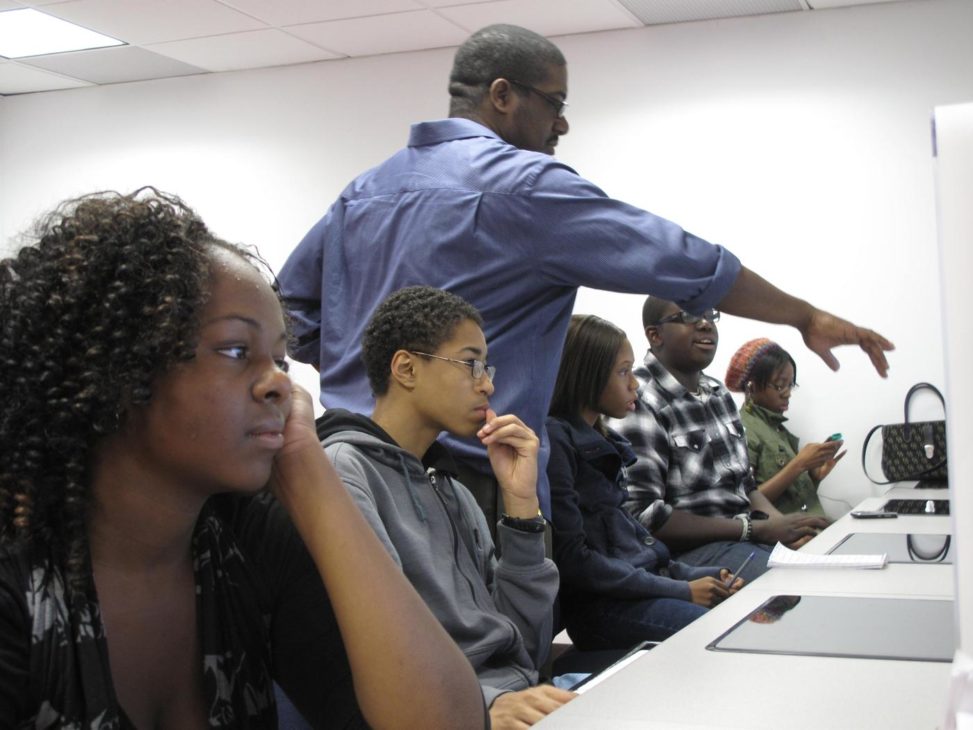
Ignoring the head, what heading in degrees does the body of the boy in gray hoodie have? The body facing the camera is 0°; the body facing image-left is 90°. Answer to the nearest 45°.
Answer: approximately 315°

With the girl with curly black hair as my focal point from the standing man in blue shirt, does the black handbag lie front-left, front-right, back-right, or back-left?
back-left

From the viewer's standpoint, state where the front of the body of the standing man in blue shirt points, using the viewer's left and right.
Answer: facing away from the viewer and to the right of the viewer

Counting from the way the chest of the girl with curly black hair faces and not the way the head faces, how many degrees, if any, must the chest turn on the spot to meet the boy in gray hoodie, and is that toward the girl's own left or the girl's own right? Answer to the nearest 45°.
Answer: approximately 90° to the girl's own left

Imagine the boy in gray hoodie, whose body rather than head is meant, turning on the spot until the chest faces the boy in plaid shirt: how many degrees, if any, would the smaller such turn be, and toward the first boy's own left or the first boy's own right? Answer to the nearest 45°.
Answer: approximately 90° to the first boy's own left

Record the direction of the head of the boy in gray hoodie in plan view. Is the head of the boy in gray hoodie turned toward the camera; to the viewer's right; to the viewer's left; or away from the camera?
to the viewer's right

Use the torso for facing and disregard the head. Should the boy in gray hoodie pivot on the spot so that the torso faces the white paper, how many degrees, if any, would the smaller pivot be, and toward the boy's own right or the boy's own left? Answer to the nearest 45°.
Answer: approximately 45° to the boy's own left

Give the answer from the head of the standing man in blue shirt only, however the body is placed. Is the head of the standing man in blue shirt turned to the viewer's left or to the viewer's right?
to the viewer's right
